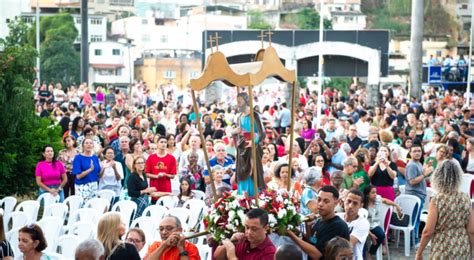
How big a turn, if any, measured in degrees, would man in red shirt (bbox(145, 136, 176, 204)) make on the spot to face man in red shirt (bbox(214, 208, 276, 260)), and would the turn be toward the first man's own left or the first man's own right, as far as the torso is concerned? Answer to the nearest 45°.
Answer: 0° — they already face them

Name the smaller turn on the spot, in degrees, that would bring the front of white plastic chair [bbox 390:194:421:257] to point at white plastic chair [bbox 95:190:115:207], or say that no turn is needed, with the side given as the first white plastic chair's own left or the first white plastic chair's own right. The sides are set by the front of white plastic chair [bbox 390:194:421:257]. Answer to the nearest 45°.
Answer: approximately 45° to the first white plastic chair's own right

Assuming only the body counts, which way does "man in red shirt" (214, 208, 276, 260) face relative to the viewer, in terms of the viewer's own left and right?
facing the viewer and to the left of the viewer

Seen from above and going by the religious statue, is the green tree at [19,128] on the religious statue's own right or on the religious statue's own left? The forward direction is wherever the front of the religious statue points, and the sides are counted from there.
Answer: on the religious statue's own right

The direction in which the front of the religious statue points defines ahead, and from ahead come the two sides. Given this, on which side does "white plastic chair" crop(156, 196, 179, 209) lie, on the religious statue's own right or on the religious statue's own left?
on the religious statue's own right

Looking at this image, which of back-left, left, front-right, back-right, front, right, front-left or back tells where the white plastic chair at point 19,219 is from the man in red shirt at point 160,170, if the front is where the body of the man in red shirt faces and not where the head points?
front-right

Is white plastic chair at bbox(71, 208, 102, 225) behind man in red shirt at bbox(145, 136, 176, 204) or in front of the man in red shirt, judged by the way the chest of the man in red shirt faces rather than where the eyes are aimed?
in front

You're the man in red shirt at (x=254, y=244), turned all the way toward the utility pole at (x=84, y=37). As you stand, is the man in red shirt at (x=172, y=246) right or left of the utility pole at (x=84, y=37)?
left

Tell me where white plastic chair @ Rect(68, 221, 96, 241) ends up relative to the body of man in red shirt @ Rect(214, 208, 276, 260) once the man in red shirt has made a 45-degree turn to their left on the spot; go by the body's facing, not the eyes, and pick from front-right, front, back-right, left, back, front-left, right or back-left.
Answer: back-right

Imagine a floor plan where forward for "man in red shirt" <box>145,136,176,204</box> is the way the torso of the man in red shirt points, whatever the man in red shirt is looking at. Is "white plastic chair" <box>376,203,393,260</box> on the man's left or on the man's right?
on the man's left

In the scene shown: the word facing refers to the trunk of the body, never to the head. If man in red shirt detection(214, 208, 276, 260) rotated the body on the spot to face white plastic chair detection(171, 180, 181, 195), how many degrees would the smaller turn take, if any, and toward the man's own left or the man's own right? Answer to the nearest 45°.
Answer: approximately 135° to the man's own right

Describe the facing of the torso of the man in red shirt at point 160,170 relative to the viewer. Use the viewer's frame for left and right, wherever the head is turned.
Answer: facing the viewer
